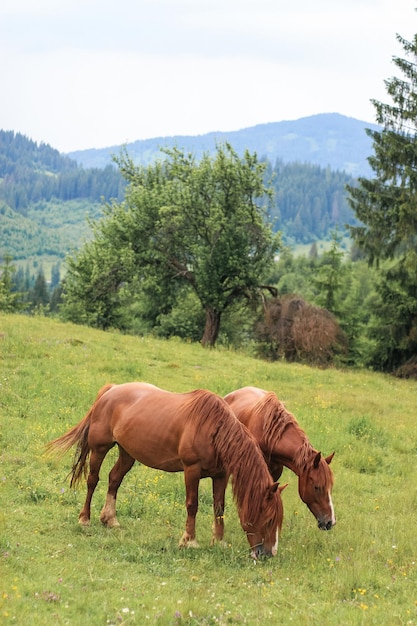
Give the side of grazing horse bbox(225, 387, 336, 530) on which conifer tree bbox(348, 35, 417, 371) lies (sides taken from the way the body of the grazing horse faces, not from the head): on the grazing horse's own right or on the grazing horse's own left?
on the grazing horse's own left

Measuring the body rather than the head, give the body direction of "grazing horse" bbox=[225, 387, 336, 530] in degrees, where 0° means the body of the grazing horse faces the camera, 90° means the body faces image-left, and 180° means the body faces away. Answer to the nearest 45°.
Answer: approximately 315°

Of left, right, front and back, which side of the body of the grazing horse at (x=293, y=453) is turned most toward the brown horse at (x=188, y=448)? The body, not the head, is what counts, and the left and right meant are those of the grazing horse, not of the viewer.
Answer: right

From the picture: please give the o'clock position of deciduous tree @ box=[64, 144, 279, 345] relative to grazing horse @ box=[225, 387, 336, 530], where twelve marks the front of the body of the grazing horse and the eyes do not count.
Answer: The deciduous tree is roughly at 7 o'clock from the grazing horse.
